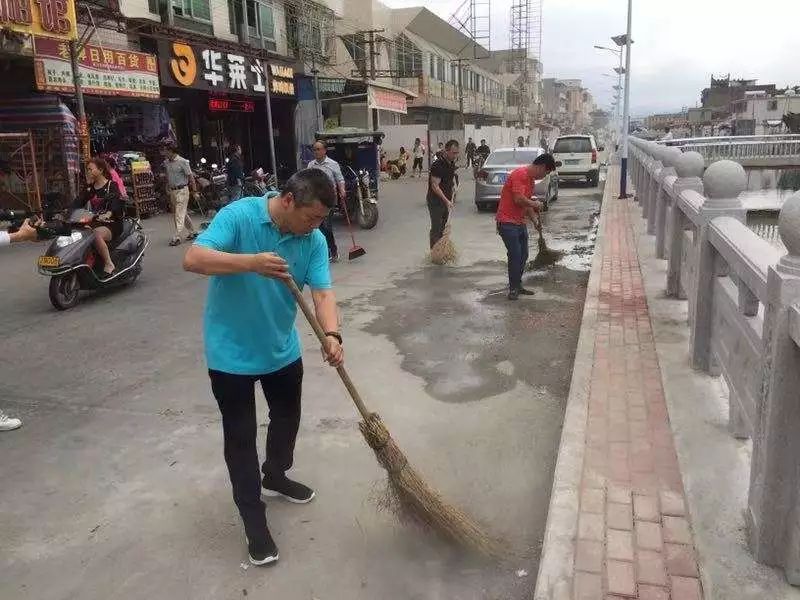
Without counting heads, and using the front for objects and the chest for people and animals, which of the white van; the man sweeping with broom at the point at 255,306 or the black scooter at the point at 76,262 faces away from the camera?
the white van

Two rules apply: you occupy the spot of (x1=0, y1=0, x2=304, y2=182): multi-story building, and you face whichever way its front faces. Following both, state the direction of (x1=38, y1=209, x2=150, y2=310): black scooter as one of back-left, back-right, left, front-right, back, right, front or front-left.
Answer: front-right

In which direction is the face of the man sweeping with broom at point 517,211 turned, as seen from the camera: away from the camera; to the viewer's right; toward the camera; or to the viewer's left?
to the viewer's right

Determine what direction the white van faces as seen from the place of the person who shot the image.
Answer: facing away from the viewer

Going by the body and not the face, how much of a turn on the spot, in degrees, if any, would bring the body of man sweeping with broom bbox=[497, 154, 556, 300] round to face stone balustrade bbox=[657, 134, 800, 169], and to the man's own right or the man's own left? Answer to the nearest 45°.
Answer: approximately 45° to the man's own left

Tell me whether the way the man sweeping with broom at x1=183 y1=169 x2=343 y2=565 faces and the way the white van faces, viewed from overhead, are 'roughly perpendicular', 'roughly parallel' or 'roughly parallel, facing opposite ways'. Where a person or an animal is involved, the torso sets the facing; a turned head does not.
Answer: roughly perpendicular

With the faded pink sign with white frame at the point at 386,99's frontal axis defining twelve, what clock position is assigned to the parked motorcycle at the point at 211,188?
The parked motorcycle is roughly at 2 o'clock from the faded pink sign with white frame.

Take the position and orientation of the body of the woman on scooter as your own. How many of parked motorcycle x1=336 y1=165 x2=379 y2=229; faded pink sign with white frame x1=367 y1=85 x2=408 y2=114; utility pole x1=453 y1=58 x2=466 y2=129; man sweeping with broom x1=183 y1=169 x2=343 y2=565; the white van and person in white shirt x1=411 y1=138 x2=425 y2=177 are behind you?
5

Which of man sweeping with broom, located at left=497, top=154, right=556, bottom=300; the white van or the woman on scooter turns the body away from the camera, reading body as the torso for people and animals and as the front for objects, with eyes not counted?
the white van

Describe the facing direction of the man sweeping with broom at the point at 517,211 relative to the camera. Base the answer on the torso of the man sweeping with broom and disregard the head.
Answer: to the viewer's right
